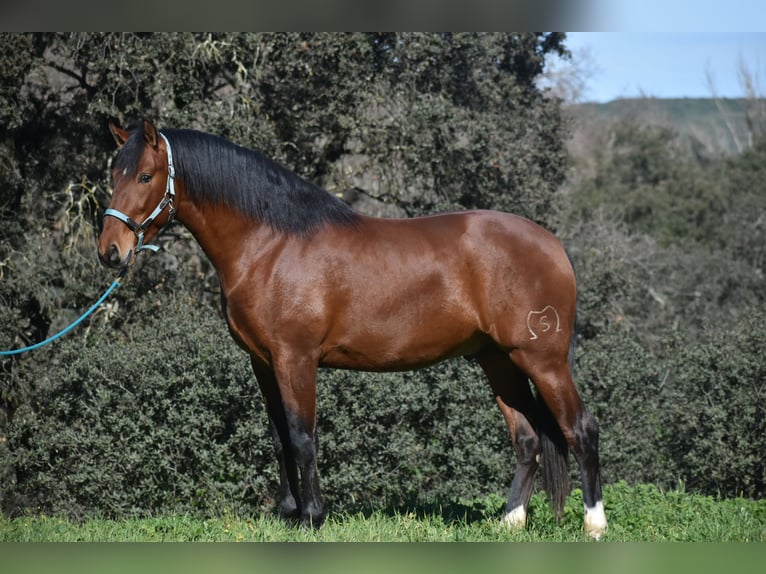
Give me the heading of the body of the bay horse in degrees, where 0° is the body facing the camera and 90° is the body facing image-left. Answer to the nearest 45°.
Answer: approximately 90°

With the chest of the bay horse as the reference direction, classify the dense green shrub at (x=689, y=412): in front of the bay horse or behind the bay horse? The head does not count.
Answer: behind
